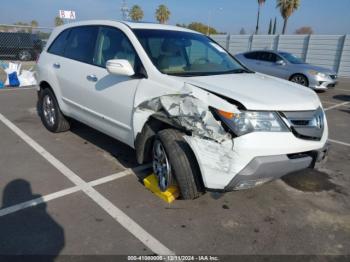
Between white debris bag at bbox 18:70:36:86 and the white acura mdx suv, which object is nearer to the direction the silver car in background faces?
the white acura mdx suv

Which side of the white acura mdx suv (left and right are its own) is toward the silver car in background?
left

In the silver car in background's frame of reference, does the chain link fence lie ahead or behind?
behind

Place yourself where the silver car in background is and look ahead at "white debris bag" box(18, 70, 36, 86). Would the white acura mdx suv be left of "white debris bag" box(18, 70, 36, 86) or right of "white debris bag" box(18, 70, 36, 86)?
left

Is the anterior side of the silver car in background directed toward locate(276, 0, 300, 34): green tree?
no

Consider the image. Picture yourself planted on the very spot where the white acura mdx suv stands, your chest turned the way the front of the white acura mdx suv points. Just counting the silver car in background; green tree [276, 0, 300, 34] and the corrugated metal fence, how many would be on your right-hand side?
0

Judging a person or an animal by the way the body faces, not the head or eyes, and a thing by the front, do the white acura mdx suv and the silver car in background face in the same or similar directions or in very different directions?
same or similar directions

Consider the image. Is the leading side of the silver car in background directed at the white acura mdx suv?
no

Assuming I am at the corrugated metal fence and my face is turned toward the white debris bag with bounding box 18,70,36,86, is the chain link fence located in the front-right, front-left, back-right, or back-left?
front-right

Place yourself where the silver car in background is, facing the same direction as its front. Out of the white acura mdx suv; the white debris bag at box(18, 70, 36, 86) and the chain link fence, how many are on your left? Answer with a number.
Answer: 0

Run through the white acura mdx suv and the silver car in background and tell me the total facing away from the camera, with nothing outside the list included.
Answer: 0

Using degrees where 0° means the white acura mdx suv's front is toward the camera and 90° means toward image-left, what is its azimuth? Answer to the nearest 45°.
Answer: approximately 315°

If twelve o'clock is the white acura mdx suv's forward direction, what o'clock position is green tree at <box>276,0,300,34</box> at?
The green tree is roughly at 8 o'clock from the white acura mdx suv.

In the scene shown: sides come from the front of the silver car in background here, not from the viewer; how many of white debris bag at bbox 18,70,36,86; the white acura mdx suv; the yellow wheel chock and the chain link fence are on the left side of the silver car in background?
0

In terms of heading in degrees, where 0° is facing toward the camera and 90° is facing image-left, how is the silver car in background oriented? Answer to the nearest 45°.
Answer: approximately 315°

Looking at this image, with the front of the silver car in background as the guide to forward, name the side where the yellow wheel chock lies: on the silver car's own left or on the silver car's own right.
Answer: on the silver car's own right

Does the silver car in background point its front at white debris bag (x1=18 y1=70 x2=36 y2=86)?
no

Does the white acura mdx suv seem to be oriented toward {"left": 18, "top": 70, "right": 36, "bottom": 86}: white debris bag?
no
